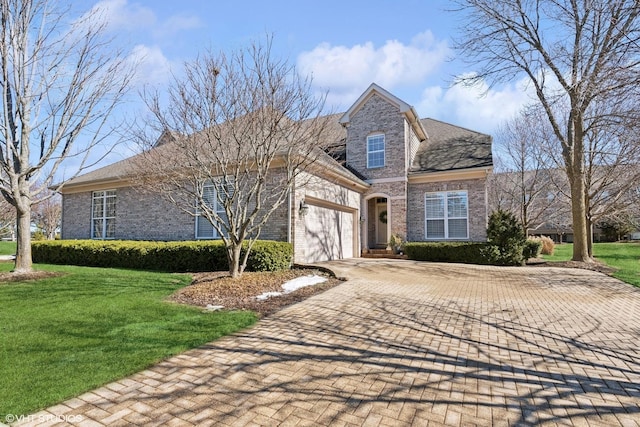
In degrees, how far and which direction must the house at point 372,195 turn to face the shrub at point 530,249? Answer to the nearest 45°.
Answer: approximately 90° to its left

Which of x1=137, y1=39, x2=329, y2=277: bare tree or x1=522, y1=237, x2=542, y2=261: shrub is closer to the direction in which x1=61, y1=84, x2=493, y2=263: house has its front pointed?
the bare tree

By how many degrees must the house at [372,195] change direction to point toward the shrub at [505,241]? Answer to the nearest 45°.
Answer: approximately 45° to its left

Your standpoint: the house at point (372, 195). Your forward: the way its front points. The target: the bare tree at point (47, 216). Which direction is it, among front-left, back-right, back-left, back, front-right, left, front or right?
back-right

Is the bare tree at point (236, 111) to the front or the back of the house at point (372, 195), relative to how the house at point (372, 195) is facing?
to the front

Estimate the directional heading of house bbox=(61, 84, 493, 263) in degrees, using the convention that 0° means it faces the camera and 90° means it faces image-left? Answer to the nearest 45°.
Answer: approximately 0°

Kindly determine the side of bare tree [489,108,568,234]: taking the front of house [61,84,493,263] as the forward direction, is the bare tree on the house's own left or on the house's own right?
on the house's own left
